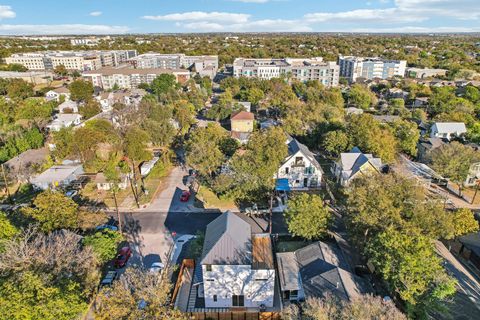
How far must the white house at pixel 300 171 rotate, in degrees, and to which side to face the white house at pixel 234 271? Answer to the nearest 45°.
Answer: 0° — it already faces it

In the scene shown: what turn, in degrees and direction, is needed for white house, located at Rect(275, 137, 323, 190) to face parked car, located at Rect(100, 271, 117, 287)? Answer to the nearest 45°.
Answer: approximately 45° to its right

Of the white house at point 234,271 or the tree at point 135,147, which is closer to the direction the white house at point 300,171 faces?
the white house

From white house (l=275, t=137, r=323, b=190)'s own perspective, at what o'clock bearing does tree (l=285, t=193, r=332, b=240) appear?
The tree is roughly at 12 o'clock from the white house.

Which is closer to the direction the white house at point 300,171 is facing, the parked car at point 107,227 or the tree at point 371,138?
the parked car

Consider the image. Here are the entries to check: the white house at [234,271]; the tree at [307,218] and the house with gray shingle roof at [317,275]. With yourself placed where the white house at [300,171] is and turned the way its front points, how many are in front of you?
3

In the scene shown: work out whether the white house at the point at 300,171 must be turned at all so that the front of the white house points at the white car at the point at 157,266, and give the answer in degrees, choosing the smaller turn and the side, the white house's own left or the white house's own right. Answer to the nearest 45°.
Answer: approximately 45° to the white house's own right

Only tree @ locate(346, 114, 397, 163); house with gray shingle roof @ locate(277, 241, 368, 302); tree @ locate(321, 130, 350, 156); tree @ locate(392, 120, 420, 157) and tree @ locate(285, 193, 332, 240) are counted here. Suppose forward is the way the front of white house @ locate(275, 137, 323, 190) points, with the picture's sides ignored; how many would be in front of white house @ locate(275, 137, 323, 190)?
2

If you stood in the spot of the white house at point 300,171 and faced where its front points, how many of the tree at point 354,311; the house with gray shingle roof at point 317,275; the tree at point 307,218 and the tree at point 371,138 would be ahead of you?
3

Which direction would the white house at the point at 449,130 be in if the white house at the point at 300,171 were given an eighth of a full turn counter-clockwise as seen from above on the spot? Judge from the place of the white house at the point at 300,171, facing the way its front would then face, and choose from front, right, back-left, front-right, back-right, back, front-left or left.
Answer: left

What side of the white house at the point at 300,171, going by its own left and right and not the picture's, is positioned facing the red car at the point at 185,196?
right

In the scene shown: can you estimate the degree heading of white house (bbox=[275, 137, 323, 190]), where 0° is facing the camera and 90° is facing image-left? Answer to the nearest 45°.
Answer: approximately 0°
